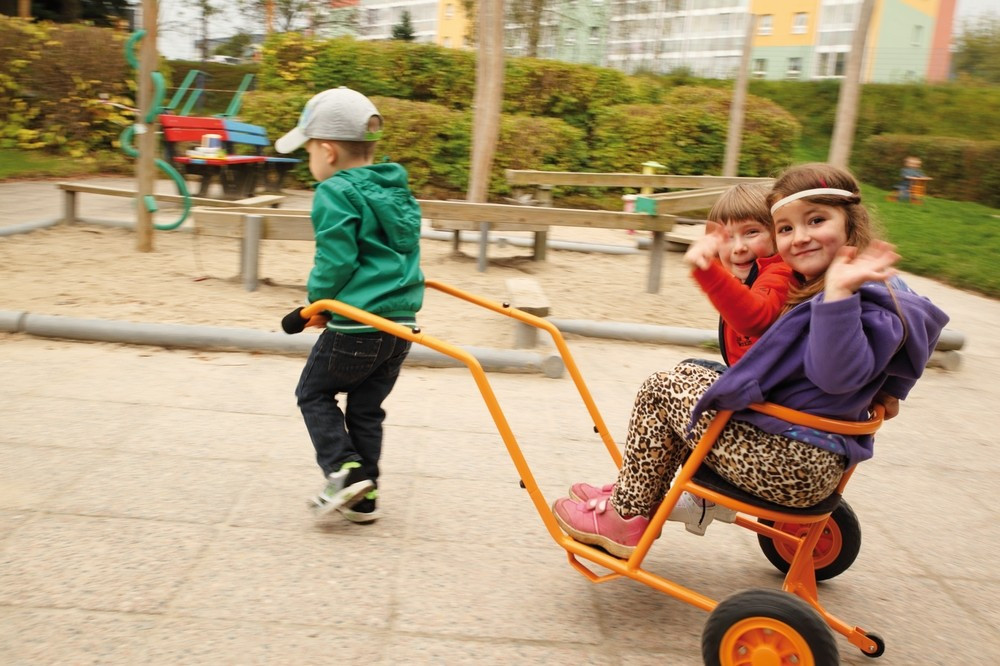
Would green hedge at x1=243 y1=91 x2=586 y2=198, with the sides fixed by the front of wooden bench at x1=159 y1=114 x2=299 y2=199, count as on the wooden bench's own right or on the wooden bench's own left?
on the wooden bench's own left

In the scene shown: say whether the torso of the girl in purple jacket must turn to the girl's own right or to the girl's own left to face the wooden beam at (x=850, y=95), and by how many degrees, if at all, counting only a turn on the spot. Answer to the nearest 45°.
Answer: approximately 90° to the girl's own right

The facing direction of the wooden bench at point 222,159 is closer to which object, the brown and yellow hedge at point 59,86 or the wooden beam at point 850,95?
the wooden beam

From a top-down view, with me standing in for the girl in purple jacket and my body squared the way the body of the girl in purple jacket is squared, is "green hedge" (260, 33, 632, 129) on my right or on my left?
on my right

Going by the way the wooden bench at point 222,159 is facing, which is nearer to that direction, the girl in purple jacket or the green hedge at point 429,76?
the girl in purple jacket

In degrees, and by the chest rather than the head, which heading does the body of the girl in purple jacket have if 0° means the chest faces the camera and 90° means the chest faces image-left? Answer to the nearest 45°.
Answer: approximately 90°

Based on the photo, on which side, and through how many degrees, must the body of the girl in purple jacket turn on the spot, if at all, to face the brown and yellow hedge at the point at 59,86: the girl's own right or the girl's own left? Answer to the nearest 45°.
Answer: approximately 45° to the girl's own right

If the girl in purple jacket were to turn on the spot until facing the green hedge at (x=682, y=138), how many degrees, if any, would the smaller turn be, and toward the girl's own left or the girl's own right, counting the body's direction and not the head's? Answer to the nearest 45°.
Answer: approximately 90° to the girl's own right

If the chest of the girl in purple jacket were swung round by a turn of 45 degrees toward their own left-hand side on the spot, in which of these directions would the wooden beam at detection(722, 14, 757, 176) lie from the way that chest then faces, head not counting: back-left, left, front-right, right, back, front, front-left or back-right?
back-right

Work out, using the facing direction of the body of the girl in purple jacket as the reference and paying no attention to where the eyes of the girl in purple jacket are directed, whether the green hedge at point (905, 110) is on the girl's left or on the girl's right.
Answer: on the girl's right
